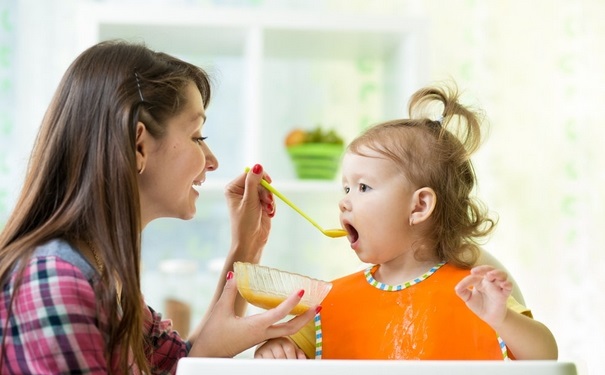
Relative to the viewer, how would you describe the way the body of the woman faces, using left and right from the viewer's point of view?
facing to the right of the viewer

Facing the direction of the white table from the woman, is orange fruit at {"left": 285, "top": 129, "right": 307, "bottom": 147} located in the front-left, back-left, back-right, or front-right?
back-left

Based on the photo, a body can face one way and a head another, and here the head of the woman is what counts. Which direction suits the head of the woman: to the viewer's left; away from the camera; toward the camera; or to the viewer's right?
to the viewer's right
